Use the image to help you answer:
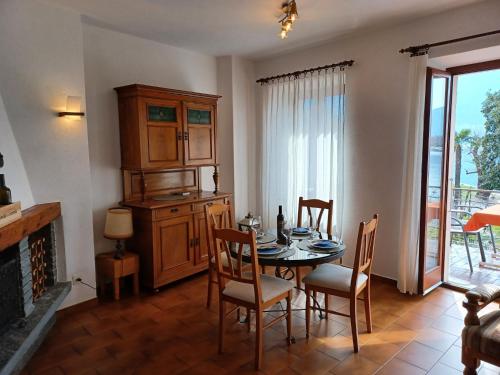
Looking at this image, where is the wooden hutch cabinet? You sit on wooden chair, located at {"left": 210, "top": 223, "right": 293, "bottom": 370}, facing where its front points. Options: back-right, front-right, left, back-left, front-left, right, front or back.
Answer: left

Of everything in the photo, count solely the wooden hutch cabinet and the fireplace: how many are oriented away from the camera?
0

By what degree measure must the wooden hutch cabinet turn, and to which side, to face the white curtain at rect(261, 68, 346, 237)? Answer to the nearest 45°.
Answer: approximately 45° to its left

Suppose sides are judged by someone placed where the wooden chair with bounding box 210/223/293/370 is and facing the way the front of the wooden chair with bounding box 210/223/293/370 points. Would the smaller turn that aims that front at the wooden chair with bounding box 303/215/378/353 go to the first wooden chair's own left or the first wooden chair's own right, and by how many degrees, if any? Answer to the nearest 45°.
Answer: approximately 45° to the first wooden chair's own right

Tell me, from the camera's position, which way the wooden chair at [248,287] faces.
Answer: facing away from the viewer and to the right of the viewer

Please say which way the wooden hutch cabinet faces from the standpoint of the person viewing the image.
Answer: facing the viewer and to the right of the viewer

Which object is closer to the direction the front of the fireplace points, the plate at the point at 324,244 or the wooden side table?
the plate

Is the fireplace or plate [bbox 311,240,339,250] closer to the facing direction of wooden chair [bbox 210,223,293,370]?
the plate

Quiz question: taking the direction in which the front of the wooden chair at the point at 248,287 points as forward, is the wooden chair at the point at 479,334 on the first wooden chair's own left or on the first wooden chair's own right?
on the first wooden chair's own right

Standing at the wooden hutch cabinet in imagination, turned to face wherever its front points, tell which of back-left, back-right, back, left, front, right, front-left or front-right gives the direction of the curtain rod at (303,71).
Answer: front-left

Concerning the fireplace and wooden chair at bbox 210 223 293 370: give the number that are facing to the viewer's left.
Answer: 0

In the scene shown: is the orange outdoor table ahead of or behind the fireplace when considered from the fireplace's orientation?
ahead

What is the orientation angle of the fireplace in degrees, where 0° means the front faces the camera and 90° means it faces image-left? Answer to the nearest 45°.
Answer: approximately 315°

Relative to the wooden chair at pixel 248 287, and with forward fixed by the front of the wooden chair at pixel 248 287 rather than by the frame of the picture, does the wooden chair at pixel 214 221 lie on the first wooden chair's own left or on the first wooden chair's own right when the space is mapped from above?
on the first wooden chair's own left

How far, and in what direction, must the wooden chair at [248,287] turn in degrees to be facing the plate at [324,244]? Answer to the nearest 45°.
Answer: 0° — it already faces it
